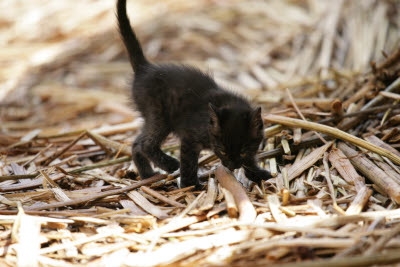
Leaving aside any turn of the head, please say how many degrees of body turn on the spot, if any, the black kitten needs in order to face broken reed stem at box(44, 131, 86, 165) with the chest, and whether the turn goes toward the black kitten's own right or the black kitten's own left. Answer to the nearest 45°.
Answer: approximately 135° to the black kitten's own right

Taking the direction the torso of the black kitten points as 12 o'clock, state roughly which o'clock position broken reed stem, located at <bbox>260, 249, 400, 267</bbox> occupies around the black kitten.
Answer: The broken reed stem is roughly at 1 o'clock from the black kitten.

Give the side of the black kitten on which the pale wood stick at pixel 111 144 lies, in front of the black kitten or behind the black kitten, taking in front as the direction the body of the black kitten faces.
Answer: behind

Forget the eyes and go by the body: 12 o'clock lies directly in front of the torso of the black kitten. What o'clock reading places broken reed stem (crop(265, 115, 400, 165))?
The broken reed stem is roughly at 11 o'clock from the black kitten.

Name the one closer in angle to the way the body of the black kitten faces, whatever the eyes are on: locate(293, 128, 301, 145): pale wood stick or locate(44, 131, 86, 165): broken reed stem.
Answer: the pale wood stick

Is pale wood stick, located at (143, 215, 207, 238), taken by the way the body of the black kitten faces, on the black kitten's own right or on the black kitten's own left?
on the black kitten's own right

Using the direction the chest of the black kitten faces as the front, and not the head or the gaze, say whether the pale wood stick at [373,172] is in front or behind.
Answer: in front

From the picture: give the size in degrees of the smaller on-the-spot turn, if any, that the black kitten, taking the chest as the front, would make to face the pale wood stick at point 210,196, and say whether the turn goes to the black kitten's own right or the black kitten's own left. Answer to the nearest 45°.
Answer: approximately 45° to the black kitten's own right

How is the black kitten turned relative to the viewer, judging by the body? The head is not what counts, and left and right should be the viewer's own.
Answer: facing the viewer and to the right of the viewer

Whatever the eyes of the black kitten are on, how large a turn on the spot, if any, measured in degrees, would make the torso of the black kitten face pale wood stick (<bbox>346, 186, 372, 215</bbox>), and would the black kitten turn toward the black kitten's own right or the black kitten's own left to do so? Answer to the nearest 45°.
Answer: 0° — it already faces it
